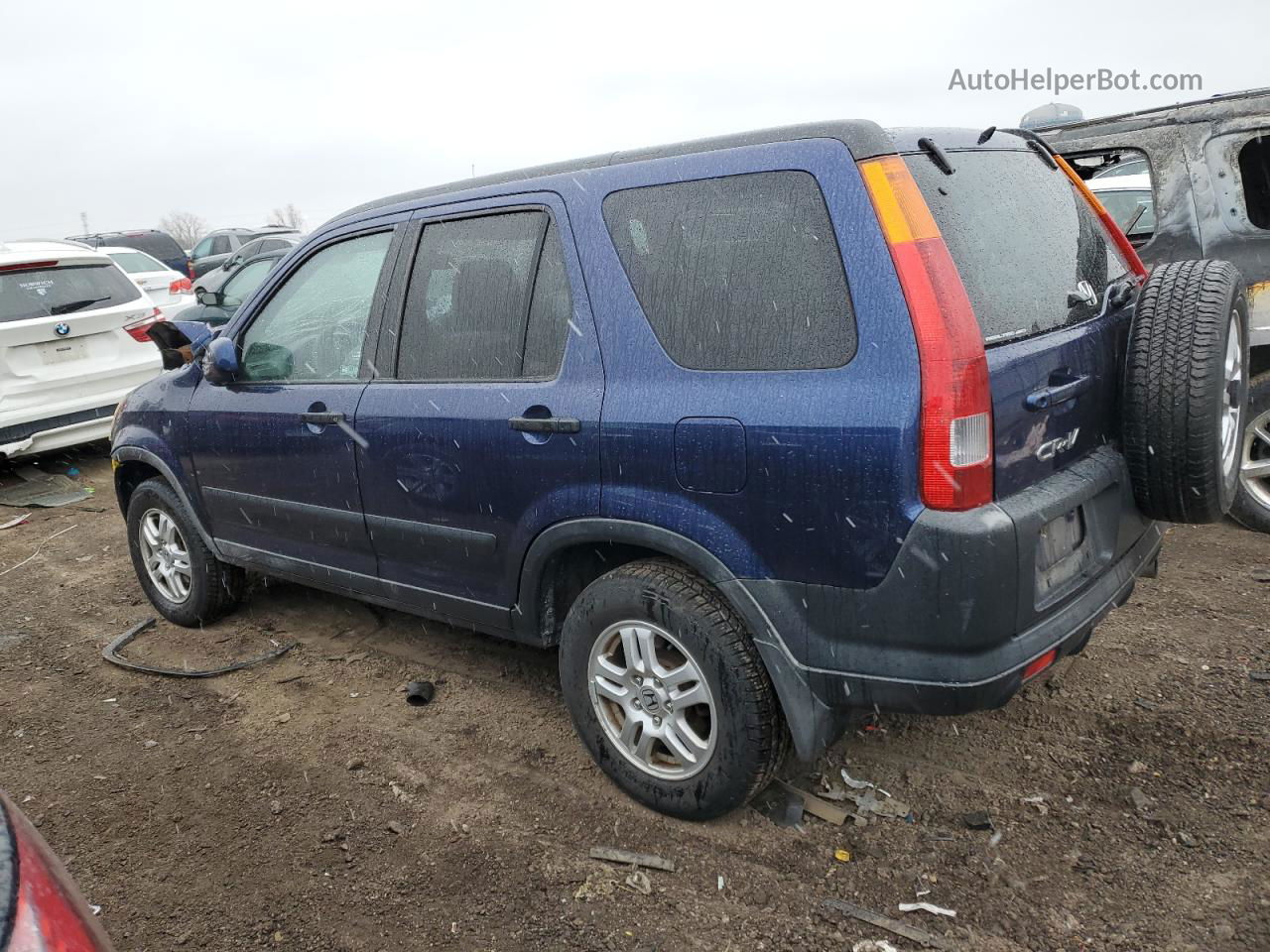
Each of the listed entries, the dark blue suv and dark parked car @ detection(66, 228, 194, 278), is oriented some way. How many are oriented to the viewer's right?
0

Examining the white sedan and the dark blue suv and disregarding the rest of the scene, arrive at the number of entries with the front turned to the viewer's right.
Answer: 0

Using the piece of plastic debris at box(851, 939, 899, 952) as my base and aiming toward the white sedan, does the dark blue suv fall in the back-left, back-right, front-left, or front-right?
front-right

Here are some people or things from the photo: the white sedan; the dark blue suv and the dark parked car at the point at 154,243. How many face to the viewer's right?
0

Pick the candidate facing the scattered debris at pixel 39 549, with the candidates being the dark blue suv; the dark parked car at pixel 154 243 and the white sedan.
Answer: the dark blue suv

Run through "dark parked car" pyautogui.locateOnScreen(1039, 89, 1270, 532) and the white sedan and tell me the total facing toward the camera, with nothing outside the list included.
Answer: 0

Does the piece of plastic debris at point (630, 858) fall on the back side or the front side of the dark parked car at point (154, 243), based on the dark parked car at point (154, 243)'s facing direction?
on the back side

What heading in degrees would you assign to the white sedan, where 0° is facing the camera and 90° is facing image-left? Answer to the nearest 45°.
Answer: approximately 135°

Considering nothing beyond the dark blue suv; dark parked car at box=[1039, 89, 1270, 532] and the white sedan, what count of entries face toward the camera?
0

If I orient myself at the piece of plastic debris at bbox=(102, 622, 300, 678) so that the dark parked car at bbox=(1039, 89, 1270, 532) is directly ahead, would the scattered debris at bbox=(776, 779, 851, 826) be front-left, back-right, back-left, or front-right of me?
front-right

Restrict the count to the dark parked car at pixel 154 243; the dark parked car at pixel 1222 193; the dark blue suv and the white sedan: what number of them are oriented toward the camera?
0

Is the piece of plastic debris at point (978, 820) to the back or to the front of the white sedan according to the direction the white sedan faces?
to the back

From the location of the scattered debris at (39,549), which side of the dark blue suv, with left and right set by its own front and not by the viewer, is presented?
front
